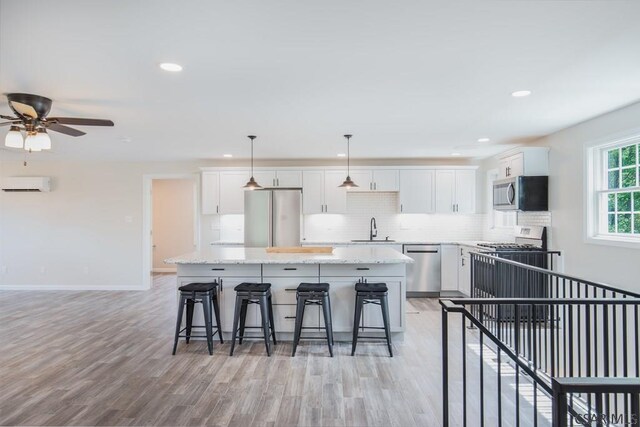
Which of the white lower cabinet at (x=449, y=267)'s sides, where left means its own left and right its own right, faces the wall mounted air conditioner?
right

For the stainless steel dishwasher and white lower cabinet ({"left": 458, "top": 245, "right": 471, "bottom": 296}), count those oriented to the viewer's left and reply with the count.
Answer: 1

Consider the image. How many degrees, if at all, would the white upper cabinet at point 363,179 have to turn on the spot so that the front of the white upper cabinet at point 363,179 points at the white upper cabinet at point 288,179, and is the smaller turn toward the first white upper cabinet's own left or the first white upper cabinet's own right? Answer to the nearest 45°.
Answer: approximately 90° to the first white upper cabinet's own right

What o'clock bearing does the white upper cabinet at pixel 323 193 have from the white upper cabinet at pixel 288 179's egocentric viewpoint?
the white upper cabinet at pixel 323 193 is roughly at 9 o'clock from the white upper cabinet at pixel 288 179.

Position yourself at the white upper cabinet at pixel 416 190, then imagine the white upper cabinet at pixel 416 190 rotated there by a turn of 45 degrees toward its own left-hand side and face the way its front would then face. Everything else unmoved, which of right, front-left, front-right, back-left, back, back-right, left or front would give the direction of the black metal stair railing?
front-right

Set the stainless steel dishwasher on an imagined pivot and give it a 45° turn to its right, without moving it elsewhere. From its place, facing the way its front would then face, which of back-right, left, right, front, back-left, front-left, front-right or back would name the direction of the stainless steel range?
left

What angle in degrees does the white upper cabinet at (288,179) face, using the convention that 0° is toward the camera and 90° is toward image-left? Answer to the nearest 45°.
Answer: approximately 0°

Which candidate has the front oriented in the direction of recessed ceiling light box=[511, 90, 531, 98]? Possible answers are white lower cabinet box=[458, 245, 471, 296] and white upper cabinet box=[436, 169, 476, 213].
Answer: the white upper cabinet

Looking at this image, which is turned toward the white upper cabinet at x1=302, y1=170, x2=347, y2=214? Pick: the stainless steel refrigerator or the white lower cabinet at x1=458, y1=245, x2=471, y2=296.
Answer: the white lower cabinet

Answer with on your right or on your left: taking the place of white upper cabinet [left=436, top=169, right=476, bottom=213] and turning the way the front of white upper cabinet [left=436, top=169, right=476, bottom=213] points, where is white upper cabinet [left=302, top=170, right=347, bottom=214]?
on your right
